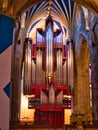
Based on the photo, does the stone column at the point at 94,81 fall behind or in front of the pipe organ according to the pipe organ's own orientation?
in front

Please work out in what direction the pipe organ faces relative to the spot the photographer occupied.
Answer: facing the viewer

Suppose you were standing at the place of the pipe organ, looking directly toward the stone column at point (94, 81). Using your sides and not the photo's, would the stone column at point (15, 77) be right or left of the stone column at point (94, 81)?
right

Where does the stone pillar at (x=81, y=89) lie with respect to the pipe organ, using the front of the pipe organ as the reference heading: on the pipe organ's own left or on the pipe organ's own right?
on the pipe organ's own left

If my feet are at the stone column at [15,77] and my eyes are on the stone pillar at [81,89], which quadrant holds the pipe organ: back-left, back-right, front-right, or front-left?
front-left
